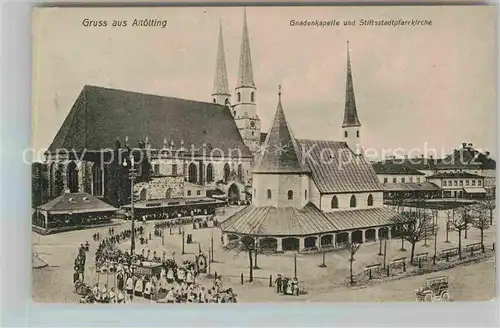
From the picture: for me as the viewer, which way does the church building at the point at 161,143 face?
facing away from the viewer and to the right of the viewer

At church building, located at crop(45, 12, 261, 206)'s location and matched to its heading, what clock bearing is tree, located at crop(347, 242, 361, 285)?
The tree is roughly at 2 o'clock from the church building.
